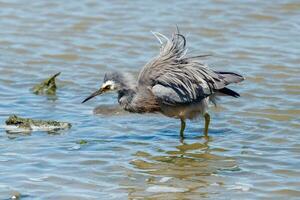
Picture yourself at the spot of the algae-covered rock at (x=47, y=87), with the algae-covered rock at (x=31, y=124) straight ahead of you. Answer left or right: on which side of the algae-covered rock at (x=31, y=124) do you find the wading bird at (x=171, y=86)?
left

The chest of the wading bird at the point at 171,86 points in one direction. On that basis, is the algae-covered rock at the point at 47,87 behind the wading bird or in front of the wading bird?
in front

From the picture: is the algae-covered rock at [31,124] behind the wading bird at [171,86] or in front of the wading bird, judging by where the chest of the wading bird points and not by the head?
in front

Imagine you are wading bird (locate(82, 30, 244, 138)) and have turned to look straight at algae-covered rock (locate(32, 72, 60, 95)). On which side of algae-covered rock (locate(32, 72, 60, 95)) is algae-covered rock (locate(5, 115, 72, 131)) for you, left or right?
left

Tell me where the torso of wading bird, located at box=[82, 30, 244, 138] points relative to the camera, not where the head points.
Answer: to the viewer's left
